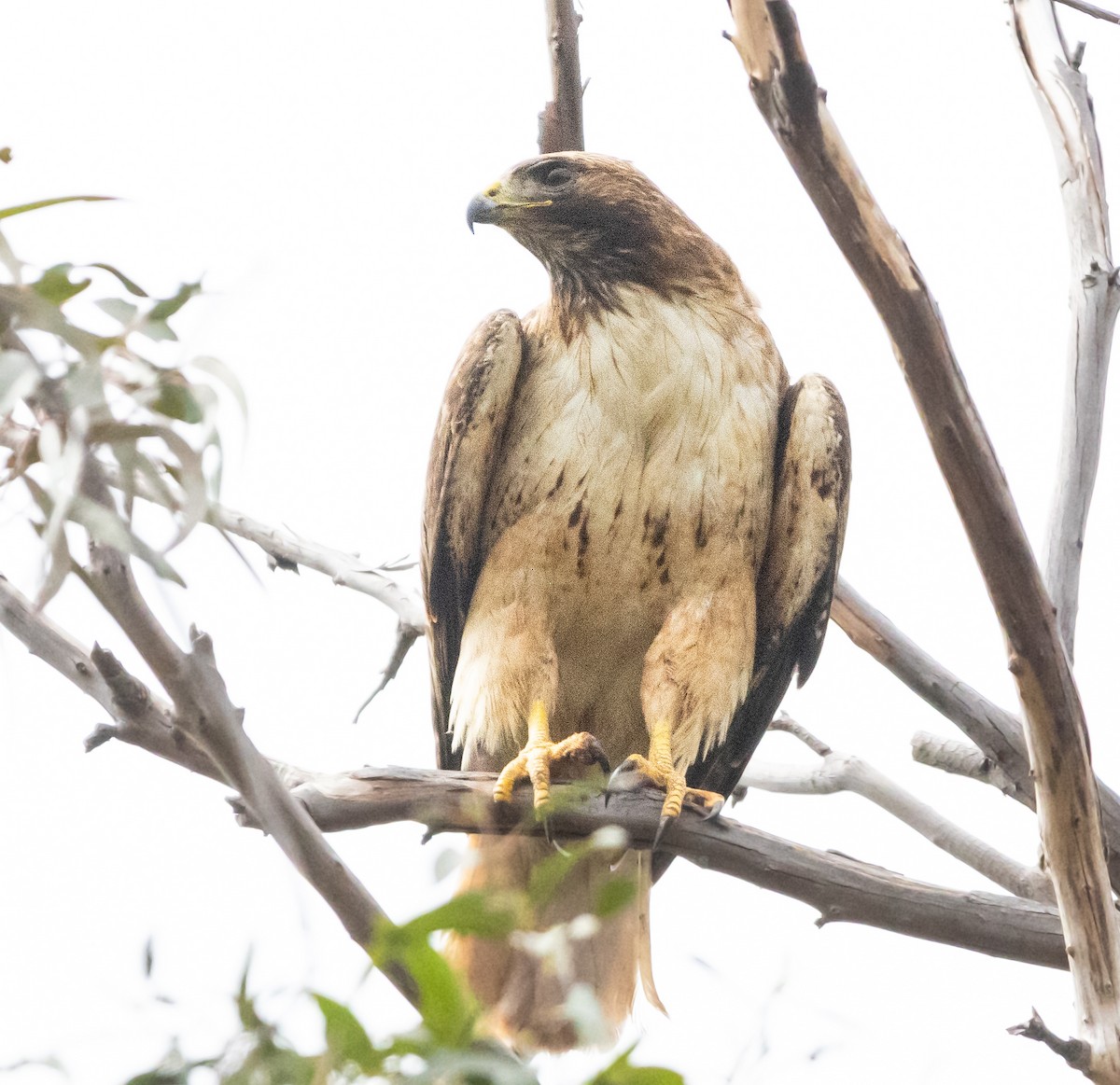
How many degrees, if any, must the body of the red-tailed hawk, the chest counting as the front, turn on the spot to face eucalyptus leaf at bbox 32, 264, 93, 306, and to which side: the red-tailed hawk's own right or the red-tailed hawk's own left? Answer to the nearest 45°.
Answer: approximately 90° to the red-tailed hawk's own right

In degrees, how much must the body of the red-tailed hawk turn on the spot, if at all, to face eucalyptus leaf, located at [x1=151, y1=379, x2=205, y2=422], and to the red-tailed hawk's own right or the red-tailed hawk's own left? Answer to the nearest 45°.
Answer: approximately 90° to the red-tailed hawk's own right

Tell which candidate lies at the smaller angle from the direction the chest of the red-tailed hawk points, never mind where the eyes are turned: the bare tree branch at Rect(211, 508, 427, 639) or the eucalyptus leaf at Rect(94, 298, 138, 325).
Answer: the eucalyptus leaf

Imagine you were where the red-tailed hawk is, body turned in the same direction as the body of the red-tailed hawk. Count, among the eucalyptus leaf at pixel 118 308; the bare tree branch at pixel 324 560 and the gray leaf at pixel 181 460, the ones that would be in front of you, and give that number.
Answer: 2

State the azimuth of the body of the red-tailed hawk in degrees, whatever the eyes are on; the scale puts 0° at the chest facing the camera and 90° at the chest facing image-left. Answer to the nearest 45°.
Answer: approximately 0°
